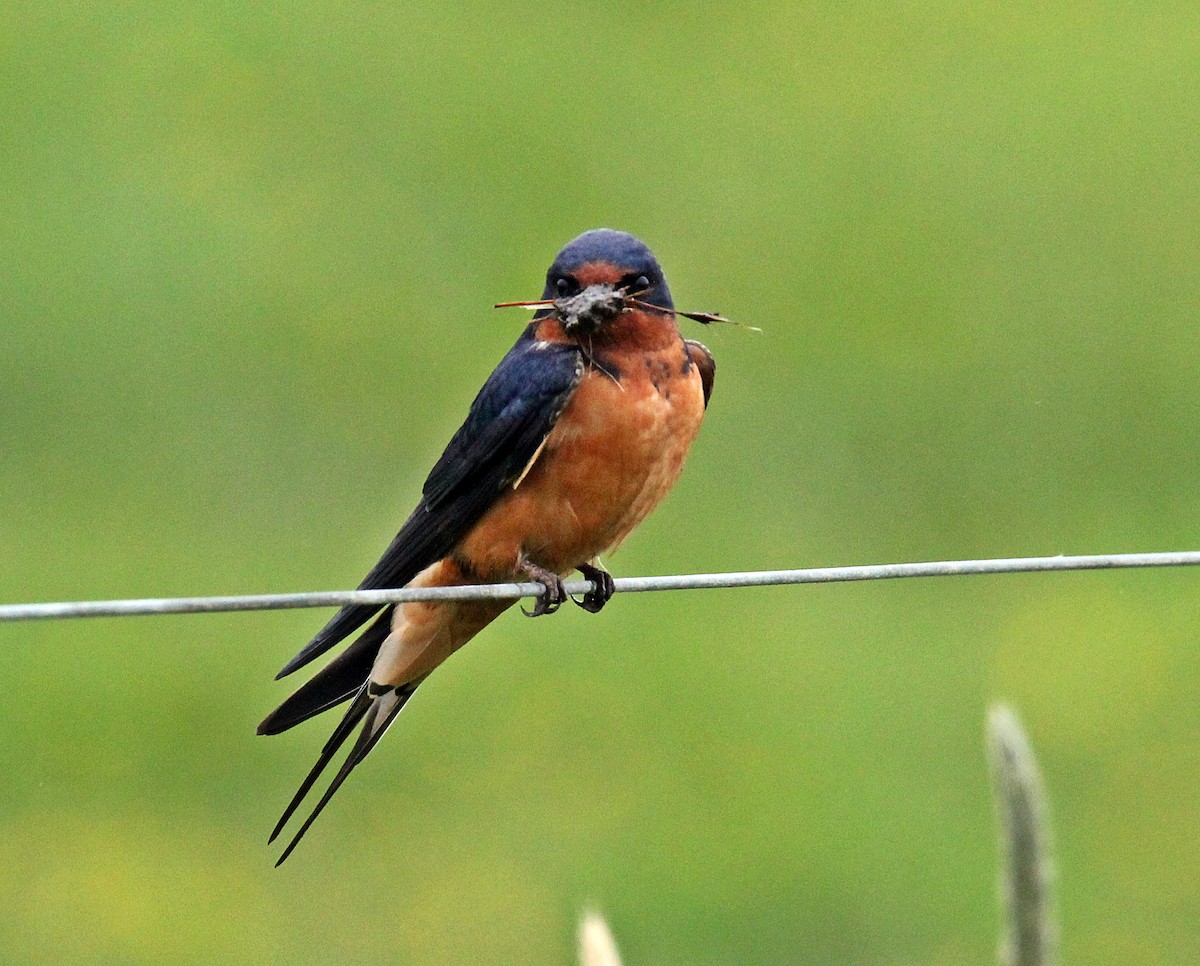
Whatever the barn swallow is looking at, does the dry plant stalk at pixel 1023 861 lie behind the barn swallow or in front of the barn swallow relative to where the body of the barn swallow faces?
in front

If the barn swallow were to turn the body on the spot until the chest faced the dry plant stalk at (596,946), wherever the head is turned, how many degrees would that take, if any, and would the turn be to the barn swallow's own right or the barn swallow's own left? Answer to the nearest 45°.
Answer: approximately 45° to the barn swallow's own right

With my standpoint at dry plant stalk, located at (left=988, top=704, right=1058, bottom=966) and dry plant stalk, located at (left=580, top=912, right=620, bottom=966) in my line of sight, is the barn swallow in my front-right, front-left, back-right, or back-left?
front-right

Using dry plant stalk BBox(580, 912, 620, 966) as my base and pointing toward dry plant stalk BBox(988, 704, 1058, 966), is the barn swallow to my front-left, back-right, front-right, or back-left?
back-left

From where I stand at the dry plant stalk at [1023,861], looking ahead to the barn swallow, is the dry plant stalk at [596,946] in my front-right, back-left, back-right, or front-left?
front-left
